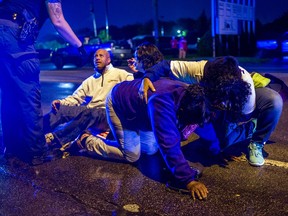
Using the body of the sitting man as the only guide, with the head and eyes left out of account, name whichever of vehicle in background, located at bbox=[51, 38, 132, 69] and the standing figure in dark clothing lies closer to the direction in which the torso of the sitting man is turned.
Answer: the standing figure in dark clothing

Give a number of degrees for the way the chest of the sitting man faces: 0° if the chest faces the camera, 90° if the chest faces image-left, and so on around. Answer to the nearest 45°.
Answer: approximately 45°

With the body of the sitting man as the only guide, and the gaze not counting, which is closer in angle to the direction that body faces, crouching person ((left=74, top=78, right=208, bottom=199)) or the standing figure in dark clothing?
the standing figure in dark clothing

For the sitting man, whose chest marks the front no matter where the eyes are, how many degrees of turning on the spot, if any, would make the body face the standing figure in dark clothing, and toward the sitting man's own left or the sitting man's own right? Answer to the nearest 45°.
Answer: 0° — they already face them

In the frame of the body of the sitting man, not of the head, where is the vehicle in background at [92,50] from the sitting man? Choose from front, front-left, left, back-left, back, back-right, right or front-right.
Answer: back-right

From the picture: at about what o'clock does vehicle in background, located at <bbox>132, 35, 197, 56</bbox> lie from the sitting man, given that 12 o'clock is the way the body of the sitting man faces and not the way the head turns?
The vehicle in background is roughly at 5 o'clock from the sitting man.

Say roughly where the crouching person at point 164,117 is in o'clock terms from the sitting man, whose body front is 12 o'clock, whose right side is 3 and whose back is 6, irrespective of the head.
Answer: The crouching person is roughly at 10 o'clock from the sitting man.

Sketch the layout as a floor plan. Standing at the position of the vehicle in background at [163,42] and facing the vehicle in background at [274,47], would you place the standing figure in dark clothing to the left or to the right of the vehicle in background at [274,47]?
right

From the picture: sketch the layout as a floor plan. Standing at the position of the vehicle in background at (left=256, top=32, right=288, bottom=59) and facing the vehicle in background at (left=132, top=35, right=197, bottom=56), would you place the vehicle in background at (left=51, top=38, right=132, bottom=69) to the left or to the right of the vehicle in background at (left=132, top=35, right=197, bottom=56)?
left
